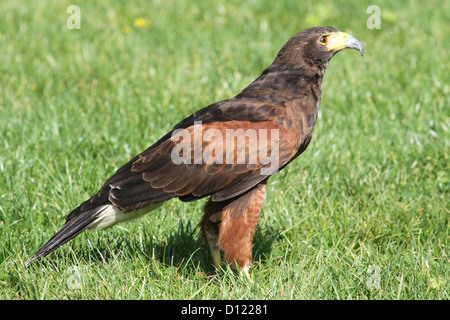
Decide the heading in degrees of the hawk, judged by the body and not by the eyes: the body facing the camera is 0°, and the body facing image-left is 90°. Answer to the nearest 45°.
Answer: approximately 270°

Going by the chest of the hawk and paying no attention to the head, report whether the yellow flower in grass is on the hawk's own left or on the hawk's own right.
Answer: on the hawk's own left
